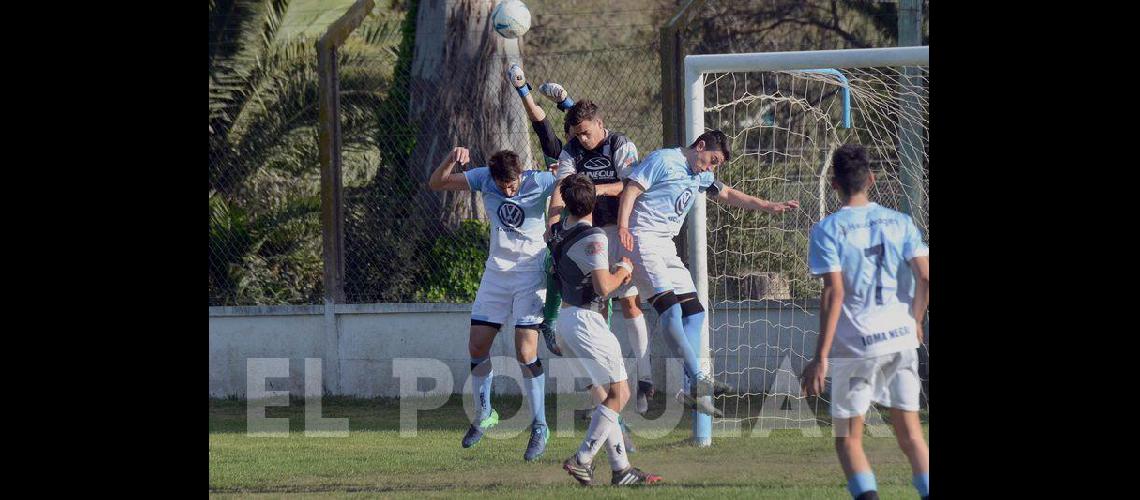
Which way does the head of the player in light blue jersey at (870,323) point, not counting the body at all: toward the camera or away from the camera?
away from the camera

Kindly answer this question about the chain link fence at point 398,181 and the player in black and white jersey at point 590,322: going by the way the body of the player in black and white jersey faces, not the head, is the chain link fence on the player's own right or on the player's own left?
on the player's own left

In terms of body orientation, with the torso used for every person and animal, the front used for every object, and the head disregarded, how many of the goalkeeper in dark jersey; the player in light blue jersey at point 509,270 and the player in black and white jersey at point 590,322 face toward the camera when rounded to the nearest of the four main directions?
2

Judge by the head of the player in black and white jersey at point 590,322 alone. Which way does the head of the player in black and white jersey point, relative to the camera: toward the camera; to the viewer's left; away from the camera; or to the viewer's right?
away from the camera

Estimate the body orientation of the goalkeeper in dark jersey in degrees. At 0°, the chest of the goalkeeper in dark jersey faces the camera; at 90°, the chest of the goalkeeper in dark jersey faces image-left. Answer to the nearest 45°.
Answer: approximately 0°

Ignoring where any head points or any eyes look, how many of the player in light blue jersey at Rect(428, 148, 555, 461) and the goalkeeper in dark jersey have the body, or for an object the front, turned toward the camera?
2
